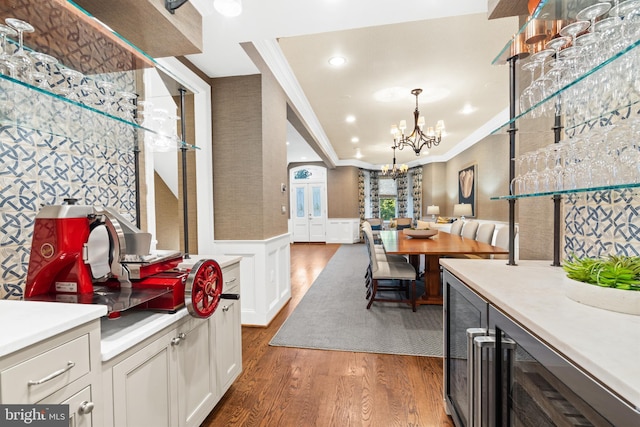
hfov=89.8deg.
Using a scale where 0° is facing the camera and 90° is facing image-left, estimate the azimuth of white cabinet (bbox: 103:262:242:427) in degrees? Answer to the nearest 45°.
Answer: approximately 315°

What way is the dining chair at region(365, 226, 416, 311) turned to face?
to the viewer's right

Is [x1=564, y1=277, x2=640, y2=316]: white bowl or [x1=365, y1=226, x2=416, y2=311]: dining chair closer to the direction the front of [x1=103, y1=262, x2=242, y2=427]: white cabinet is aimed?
the white bowl

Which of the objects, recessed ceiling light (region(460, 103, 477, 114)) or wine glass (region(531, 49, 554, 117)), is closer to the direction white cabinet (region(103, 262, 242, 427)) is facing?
the wine glass

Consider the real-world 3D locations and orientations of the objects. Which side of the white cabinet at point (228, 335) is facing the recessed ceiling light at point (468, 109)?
left

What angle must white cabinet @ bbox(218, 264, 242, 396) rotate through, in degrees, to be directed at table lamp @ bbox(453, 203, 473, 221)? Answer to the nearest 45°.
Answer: approximately 90° to its left

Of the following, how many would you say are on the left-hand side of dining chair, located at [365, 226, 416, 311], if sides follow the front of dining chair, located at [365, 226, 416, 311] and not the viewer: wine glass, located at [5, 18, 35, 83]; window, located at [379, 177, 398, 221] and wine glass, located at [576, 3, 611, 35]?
1

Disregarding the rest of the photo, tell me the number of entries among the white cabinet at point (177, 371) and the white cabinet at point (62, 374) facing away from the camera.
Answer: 0

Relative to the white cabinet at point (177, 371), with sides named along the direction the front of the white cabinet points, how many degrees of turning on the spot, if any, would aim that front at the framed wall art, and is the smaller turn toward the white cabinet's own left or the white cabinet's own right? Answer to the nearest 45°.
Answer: approximately 90° to the white cabinet's own left

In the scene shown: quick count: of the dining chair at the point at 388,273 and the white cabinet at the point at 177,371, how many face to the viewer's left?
0
